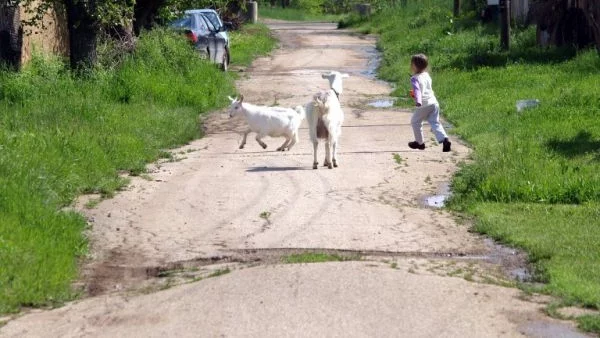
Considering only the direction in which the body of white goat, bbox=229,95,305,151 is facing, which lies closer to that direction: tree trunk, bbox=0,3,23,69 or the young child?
the tree trunk

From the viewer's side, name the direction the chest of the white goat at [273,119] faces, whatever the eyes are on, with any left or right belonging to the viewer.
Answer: facing to the left of the viewer

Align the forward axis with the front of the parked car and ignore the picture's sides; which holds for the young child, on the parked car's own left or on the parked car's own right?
on the parked car's own right

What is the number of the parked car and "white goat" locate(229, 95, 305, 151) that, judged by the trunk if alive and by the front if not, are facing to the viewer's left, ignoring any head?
1

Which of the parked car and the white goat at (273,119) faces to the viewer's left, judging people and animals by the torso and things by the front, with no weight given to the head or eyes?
the white goat

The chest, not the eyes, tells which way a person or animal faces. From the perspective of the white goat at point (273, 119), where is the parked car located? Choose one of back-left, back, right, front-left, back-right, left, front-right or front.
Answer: right

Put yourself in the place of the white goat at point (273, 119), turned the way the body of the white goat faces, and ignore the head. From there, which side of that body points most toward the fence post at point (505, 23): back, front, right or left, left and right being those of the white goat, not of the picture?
right

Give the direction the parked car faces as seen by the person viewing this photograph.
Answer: facing away from the viewer and to the right of the viewer

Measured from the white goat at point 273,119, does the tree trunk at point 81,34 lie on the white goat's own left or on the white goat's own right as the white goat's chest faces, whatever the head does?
on the white goat's own right
